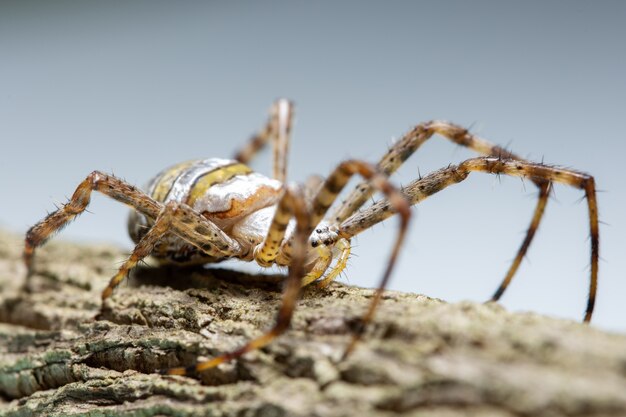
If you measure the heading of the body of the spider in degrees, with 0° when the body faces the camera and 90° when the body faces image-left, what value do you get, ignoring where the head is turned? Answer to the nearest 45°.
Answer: approximately 315°
